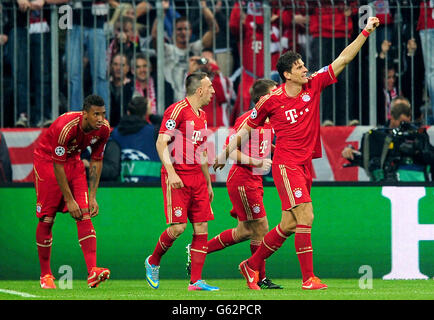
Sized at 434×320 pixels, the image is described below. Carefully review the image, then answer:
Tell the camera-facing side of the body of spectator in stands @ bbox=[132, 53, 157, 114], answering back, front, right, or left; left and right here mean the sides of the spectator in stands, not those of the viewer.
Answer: front

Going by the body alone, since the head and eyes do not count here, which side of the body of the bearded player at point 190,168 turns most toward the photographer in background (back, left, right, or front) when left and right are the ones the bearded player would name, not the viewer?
left

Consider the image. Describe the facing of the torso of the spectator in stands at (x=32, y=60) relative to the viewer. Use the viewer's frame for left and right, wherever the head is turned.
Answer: facing the viewer

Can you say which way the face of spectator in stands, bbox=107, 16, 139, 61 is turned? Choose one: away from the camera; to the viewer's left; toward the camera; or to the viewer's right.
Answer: toward the camera

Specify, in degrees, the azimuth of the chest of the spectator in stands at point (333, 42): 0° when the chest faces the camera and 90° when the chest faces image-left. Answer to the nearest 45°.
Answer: approximately 0°

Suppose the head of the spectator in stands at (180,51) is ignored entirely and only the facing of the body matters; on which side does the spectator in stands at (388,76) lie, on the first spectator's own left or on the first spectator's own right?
on the first spectator's own left

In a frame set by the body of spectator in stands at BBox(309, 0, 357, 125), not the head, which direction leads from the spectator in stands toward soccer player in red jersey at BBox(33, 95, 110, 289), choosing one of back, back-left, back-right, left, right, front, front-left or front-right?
front-right

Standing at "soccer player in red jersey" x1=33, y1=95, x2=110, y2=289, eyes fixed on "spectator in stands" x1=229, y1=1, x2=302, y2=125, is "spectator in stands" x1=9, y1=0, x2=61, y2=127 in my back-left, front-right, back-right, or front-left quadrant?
front-left

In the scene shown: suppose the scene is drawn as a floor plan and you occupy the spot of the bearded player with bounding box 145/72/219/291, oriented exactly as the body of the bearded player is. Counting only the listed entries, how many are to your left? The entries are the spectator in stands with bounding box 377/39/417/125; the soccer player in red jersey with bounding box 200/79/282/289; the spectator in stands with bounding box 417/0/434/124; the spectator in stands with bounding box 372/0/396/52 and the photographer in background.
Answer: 5

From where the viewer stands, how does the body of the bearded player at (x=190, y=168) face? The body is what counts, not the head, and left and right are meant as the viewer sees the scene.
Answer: facing the viewer and to the right of the viewer

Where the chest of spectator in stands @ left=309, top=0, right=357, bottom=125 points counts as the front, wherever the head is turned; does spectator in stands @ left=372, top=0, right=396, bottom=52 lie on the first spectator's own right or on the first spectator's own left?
on the first spectator's own left

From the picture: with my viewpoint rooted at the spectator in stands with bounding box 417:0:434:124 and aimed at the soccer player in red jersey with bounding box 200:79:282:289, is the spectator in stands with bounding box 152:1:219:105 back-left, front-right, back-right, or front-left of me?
front-right

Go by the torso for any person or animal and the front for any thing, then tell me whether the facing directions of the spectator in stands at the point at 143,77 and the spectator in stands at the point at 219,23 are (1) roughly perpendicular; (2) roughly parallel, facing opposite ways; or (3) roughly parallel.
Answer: roughly parallel

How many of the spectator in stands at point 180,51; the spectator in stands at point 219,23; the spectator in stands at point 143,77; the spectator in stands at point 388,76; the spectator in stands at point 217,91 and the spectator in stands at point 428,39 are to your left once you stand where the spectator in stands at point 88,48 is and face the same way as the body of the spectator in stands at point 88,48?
6
